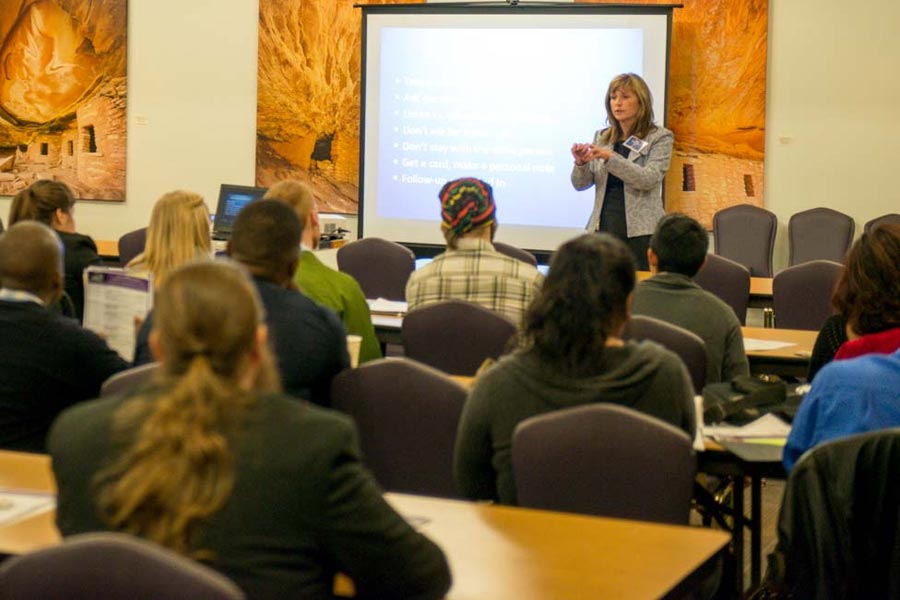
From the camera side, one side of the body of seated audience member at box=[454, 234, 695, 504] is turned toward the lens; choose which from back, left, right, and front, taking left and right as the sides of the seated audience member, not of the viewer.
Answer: back

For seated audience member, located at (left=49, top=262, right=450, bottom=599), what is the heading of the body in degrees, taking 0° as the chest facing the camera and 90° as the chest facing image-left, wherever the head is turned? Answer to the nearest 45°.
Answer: approximately 180°

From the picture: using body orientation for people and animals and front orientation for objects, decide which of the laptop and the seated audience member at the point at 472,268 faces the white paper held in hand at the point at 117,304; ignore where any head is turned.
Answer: the laptop

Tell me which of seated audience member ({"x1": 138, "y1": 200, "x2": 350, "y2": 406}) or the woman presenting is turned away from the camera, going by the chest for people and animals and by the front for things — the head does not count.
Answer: the seated audience member

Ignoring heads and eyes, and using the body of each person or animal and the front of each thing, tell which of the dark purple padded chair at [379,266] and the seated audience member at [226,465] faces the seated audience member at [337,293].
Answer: the seated audience member at [226,465]

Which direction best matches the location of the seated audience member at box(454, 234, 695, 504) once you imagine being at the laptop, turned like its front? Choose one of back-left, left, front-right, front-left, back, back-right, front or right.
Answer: front

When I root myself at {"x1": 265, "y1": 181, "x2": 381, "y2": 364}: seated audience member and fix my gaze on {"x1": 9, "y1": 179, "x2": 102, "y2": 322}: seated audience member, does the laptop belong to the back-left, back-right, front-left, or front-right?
front-right

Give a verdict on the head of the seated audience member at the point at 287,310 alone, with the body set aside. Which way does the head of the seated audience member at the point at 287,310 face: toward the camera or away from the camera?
away from the camera

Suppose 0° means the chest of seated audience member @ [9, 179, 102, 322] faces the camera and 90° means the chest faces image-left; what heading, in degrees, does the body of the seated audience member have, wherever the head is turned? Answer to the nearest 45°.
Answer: approximately 225°

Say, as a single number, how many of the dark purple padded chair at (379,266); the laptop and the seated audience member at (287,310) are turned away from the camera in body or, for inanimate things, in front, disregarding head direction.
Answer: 2

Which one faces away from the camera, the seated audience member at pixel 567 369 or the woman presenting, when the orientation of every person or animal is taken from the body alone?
the seated audience member

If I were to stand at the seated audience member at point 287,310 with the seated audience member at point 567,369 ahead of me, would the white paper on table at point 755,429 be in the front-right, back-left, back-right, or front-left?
front-left

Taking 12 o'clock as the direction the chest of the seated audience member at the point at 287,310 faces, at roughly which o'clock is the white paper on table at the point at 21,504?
The white paper on table is roughly at 7 o'clock from the seated audience member.

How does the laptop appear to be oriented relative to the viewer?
toward the camera

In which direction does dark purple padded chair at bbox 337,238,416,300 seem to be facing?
away from the camera

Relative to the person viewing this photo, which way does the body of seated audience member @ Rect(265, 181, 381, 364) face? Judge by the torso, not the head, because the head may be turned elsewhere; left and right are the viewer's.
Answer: facing away from the viewer and to the right of the viewer
